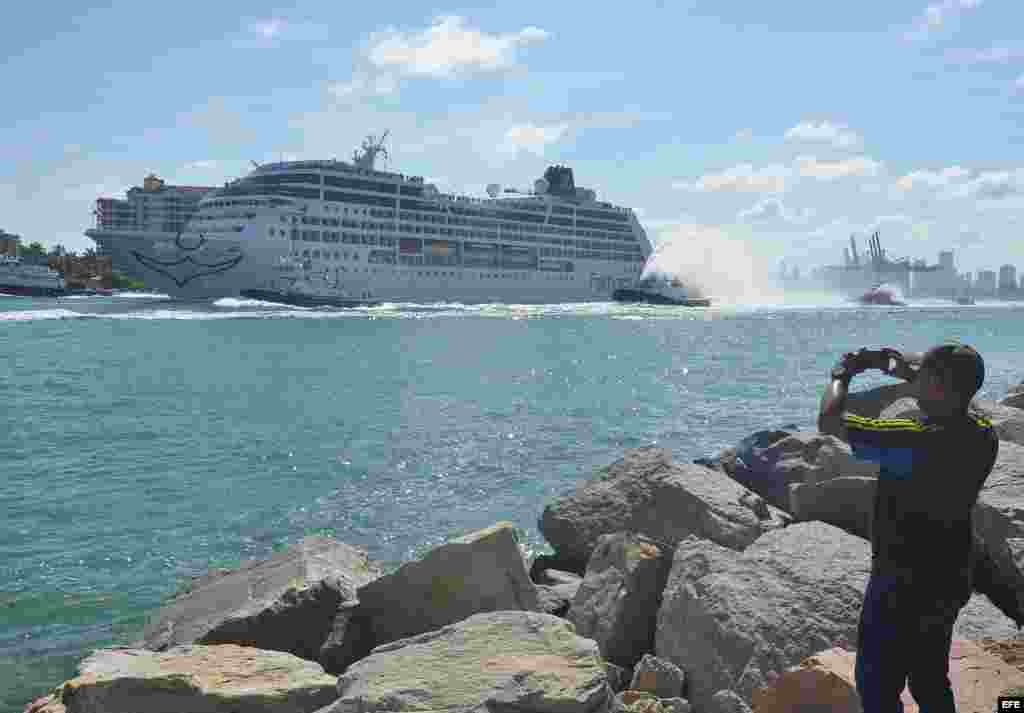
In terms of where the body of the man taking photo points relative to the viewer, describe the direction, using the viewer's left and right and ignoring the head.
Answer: facing away from the viewer and to the left of the viewer

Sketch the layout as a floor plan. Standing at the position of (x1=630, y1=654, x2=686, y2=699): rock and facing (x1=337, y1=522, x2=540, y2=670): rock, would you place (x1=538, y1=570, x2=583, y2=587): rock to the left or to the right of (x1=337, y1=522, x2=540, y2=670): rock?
right

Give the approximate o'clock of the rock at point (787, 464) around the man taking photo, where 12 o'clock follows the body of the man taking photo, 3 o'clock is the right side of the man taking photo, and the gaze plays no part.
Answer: The rock is roughly at 1 o'clock from the man taking photo.

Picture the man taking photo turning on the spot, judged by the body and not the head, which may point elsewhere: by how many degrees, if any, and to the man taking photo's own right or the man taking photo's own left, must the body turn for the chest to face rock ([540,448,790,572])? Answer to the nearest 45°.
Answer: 0° — they already face it

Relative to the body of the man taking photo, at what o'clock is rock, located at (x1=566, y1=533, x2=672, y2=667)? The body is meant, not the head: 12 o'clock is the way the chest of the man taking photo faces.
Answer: The rock is roughly at 12 o'clock from the man taking photo.

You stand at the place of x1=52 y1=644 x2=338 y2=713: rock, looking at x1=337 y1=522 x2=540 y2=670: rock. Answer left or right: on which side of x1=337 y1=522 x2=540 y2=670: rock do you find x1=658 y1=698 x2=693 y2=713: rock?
right

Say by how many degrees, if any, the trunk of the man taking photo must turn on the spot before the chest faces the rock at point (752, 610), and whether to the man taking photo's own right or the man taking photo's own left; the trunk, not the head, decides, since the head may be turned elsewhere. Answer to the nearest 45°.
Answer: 0° — they already face it

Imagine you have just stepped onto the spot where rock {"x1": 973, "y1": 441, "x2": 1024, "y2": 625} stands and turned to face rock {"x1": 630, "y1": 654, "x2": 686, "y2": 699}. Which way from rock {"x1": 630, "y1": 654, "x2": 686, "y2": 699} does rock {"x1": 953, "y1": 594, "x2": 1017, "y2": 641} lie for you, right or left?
left
